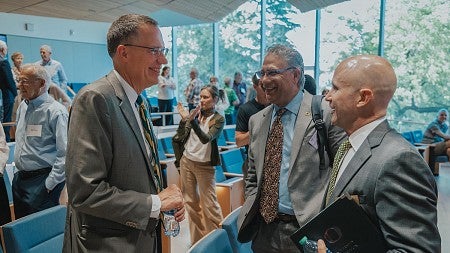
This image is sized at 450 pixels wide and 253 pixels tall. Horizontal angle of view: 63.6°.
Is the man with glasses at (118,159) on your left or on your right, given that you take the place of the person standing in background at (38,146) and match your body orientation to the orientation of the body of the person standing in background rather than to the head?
on your left

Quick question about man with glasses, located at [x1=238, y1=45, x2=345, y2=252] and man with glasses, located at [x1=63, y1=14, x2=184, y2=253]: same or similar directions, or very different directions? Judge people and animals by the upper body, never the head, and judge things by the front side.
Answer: very different directions

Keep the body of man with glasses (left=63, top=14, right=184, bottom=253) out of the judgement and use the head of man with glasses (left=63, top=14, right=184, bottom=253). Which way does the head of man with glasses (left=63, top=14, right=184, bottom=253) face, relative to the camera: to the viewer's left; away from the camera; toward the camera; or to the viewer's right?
to the viewer's right

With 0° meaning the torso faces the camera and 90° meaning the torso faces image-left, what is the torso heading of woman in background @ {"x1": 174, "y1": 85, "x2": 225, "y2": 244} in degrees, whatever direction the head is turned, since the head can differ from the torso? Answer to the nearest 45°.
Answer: approximately 45°

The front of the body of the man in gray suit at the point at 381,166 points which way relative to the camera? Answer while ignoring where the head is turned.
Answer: to the viewer's left

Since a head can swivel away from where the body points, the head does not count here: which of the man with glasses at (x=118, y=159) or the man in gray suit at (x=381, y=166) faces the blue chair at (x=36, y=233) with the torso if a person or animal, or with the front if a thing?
the man in gray suit

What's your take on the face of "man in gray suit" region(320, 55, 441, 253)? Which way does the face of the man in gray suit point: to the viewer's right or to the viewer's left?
to the viewer's left

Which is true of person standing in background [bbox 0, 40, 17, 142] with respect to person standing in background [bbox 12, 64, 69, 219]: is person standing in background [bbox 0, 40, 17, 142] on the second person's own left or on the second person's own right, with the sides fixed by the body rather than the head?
on the second person's own right

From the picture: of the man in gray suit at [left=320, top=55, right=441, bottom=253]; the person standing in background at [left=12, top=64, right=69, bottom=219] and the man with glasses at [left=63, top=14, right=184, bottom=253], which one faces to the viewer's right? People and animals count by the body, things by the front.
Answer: the man with glasses

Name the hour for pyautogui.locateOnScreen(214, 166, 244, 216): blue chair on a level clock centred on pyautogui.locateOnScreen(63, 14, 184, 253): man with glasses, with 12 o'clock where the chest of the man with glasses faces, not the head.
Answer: The blue chair is roughly at 10 o'clock from the man with glasses.

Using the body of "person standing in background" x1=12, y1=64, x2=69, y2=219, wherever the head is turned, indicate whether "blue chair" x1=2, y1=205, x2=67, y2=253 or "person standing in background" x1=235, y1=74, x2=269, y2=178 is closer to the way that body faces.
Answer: the blue chair

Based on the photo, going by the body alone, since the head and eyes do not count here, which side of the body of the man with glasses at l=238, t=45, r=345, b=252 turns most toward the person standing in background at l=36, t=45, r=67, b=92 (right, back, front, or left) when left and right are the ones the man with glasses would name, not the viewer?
right

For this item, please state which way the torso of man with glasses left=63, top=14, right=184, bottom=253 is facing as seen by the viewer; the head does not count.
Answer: to the viewer's right

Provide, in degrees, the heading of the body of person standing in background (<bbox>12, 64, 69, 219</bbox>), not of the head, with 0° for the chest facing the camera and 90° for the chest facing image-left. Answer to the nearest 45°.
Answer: approximately 45°
